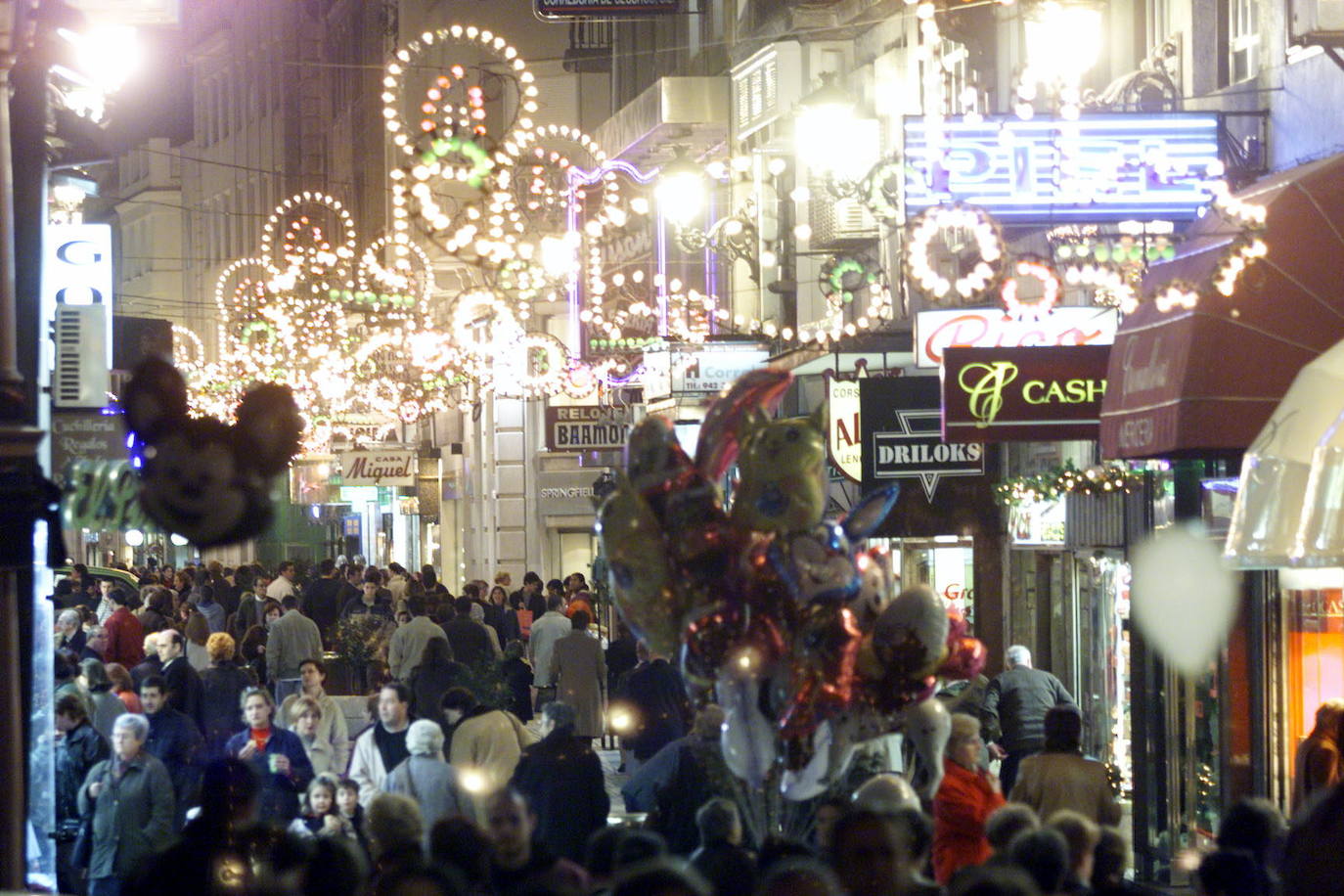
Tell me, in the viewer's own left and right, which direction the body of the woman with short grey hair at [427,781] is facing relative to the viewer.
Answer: facing away from the viewer

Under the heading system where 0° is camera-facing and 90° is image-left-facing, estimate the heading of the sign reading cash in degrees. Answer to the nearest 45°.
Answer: approximately 0°

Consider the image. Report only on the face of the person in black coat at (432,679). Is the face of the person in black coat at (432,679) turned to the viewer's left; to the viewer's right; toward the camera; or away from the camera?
away from the camera

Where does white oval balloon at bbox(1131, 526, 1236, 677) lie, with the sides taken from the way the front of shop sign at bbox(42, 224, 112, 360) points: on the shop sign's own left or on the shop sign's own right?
on the shop sign's own left

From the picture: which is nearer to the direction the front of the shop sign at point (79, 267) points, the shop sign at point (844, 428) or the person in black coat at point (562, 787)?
the person in black coat

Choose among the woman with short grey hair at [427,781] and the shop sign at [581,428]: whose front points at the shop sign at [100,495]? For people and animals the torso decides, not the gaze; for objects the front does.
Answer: the shop sign at [581,428]

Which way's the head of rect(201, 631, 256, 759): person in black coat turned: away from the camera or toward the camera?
away from the camera

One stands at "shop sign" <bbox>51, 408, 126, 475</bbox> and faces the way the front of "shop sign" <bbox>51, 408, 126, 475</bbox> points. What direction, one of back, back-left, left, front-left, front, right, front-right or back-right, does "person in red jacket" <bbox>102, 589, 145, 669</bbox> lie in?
back

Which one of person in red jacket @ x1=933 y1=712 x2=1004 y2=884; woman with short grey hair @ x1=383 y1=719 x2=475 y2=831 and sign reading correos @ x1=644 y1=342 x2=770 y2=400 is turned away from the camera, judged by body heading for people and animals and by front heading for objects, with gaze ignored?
the woman with short grey hair
